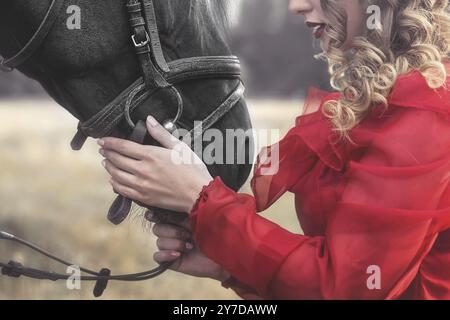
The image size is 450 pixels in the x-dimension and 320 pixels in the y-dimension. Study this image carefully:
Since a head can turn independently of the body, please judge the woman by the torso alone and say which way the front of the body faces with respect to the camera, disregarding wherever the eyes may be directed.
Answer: to the viewer's left

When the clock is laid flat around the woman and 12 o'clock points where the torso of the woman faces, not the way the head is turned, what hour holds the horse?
The horse is roughly at 1 o'clock from the woman.
